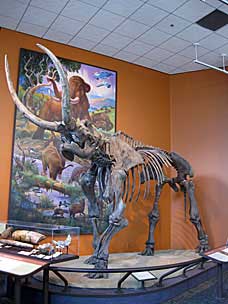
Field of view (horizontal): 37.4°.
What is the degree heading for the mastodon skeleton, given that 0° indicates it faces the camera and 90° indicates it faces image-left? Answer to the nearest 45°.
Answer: approximately 45°
